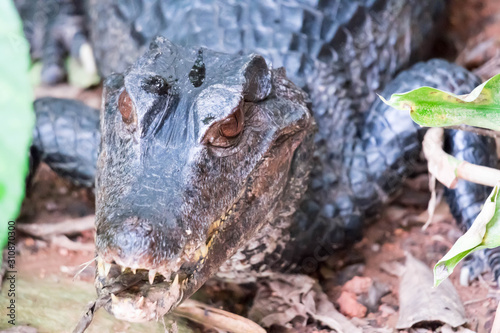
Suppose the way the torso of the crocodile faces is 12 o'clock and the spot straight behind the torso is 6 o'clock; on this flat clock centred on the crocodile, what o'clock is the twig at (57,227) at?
The twig is roughly at 2 o'clock from the crocodile.

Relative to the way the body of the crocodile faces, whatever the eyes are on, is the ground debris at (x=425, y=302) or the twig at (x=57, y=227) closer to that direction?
the twig

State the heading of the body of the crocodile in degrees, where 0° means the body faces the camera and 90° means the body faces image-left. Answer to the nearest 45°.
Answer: approximately 45°

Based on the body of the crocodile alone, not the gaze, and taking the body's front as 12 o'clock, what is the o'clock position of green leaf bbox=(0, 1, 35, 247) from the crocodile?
The green leaf is roughly at 2 o'clock from the crocodile.

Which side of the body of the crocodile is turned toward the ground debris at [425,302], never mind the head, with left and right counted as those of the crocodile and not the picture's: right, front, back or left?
left
